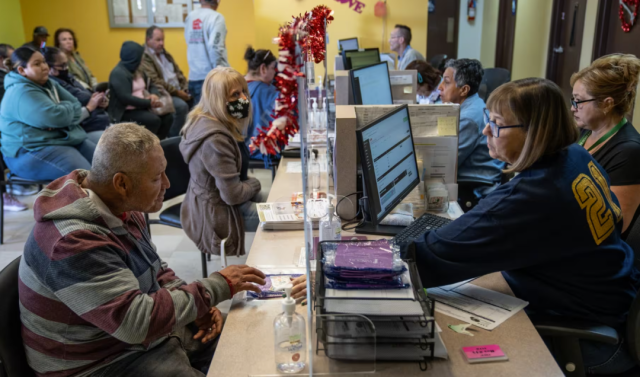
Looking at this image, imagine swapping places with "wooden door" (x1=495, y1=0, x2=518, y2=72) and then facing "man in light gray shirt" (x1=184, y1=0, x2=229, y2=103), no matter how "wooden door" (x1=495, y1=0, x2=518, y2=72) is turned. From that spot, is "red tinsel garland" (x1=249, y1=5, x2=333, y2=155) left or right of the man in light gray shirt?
left

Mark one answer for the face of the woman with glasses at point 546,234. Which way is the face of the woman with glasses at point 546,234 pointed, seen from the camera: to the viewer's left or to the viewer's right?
to the viewer's left

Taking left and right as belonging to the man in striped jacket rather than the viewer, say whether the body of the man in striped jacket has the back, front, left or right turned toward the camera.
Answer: right

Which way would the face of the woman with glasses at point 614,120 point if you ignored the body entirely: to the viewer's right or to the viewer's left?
to the viewer's left

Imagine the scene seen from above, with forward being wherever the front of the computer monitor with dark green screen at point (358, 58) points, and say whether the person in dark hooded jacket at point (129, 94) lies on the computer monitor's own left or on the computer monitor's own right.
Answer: on the computer monitor's own right

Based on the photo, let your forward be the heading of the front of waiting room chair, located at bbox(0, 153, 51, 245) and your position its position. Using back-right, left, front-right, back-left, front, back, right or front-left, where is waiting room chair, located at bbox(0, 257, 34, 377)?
right

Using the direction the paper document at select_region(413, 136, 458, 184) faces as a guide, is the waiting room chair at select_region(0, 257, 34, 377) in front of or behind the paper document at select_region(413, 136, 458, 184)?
in front

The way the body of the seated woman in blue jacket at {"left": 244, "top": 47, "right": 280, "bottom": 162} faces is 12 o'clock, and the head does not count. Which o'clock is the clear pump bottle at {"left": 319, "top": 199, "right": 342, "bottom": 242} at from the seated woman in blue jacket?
The clear pump bottle is roughly at 3 o'clock from the seated woman in blue jacket.

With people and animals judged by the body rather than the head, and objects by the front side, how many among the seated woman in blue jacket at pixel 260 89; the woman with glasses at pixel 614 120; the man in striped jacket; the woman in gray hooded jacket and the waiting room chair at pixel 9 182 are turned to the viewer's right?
4

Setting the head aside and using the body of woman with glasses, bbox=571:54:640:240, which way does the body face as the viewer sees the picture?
to the viewer's left

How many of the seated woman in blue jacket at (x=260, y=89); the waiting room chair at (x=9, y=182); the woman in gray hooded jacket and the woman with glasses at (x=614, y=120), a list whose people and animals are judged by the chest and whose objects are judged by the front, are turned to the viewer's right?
3
